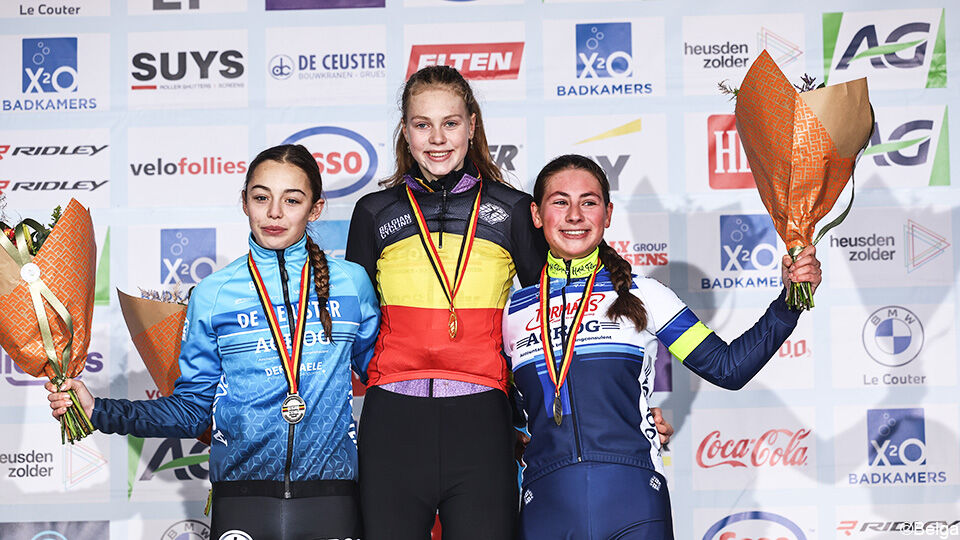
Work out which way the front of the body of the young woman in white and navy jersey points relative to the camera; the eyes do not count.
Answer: toward the camera

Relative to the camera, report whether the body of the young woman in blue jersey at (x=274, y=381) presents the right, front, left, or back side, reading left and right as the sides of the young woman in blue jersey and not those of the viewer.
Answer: front

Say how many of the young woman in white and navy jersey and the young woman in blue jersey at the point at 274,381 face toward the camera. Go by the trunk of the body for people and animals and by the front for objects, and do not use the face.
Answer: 2

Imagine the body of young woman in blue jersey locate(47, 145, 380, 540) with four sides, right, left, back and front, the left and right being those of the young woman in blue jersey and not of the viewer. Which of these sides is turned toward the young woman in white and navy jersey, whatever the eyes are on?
left

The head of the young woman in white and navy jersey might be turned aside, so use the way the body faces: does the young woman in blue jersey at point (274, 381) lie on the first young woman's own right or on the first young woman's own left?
on the first young woman's own right
